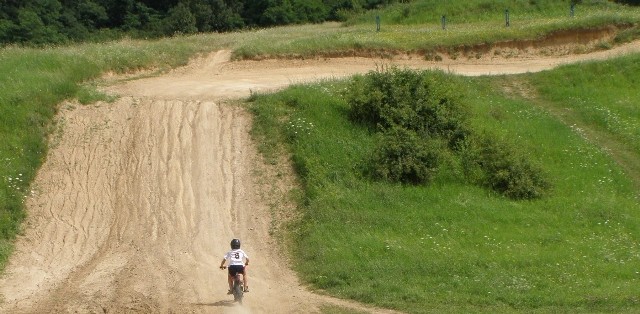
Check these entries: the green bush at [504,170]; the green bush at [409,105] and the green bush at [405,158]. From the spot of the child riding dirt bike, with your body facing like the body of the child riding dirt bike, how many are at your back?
0

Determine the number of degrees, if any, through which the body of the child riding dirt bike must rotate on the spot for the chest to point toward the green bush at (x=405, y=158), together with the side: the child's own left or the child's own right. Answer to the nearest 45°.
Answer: approximately 45° to the child's own right

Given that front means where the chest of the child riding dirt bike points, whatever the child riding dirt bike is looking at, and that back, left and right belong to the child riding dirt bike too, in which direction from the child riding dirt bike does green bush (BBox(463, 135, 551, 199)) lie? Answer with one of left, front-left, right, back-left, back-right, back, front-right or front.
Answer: front-right

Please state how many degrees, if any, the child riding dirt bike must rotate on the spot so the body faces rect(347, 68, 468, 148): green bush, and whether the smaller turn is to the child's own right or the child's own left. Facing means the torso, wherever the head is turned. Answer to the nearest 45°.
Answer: approximately 45° to the child's own right

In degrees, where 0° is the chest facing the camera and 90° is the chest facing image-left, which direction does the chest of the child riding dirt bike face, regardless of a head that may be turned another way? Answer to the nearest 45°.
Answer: approximately 180°
